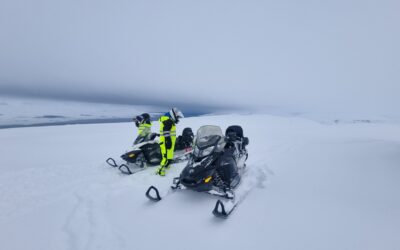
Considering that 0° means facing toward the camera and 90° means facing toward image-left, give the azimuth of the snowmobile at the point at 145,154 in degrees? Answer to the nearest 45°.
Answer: approximately 45°

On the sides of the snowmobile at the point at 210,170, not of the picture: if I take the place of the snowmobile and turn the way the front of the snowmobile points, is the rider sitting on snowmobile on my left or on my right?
on my right

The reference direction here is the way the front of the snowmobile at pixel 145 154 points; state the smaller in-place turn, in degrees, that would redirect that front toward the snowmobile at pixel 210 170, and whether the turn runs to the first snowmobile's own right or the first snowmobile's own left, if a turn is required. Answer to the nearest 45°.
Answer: approximately 90° to the first snowmobile's own left

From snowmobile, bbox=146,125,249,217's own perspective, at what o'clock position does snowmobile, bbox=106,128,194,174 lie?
snowmobile, bbox=106,128,194,174 is roughly at 3 o'clock from snowmobile, bbox=146,125,249,217.

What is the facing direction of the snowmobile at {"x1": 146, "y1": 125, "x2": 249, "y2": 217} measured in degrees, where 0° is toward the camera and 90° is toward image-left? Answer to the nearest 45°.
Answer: approximately 45°
